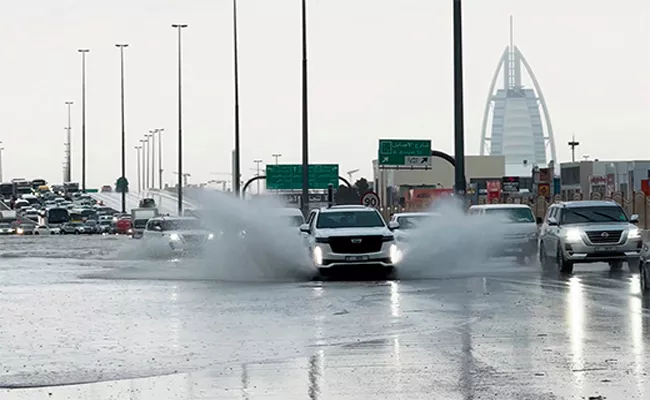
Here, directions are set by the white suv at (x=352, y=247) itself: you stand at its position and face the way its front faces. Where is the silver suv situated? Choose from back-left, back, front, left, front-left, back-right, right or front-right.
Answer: left

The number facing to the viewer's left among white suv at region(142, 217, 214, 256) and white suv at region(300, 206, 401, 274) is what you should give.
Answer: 0

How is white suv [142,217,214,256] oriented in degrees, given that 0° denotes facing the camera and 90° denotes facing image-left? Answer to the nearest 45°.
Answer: approximately 315°

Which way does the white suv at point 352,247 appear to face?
toward the camera

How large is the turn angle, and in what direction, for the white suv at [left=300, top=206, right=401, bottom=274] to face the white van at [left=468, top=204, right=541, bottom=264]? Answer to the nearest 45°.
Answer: approximately 135° to its left
